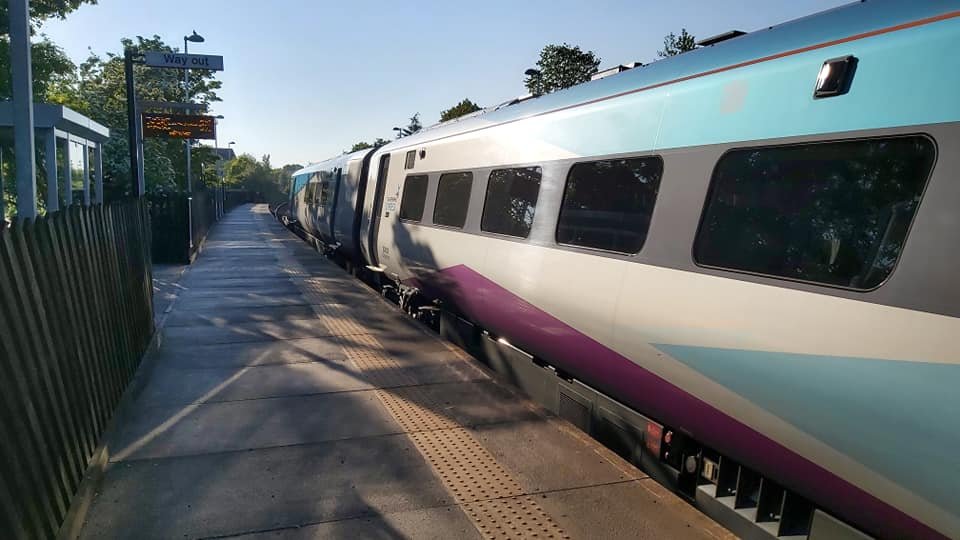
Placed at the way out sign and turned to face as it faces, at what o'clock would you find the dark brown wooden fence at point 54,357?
The dark brown wooden fence is roughly at 12 o'clock from the way out sign.

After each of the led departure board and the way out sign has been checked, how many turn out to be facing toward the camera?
2

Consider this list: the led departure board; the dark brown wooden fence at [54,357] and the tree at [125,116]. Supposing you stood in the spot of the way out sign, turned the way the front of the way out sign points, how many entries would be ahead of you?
1

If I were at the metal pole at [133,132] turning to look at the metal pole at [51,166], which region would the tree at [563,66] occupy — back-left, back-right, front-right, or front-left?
back-left

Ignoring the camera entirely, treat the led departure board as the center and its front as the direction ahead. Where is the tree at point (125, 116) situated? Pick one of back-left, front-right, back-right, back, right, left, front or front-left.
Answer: back

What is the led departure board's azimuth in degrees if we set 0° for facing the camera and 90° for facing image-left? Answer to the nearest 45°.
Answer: approximately 0°

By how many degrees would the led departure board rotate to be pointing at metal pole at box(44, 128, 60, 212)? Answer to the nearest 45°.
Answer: approximately 45° to its right
